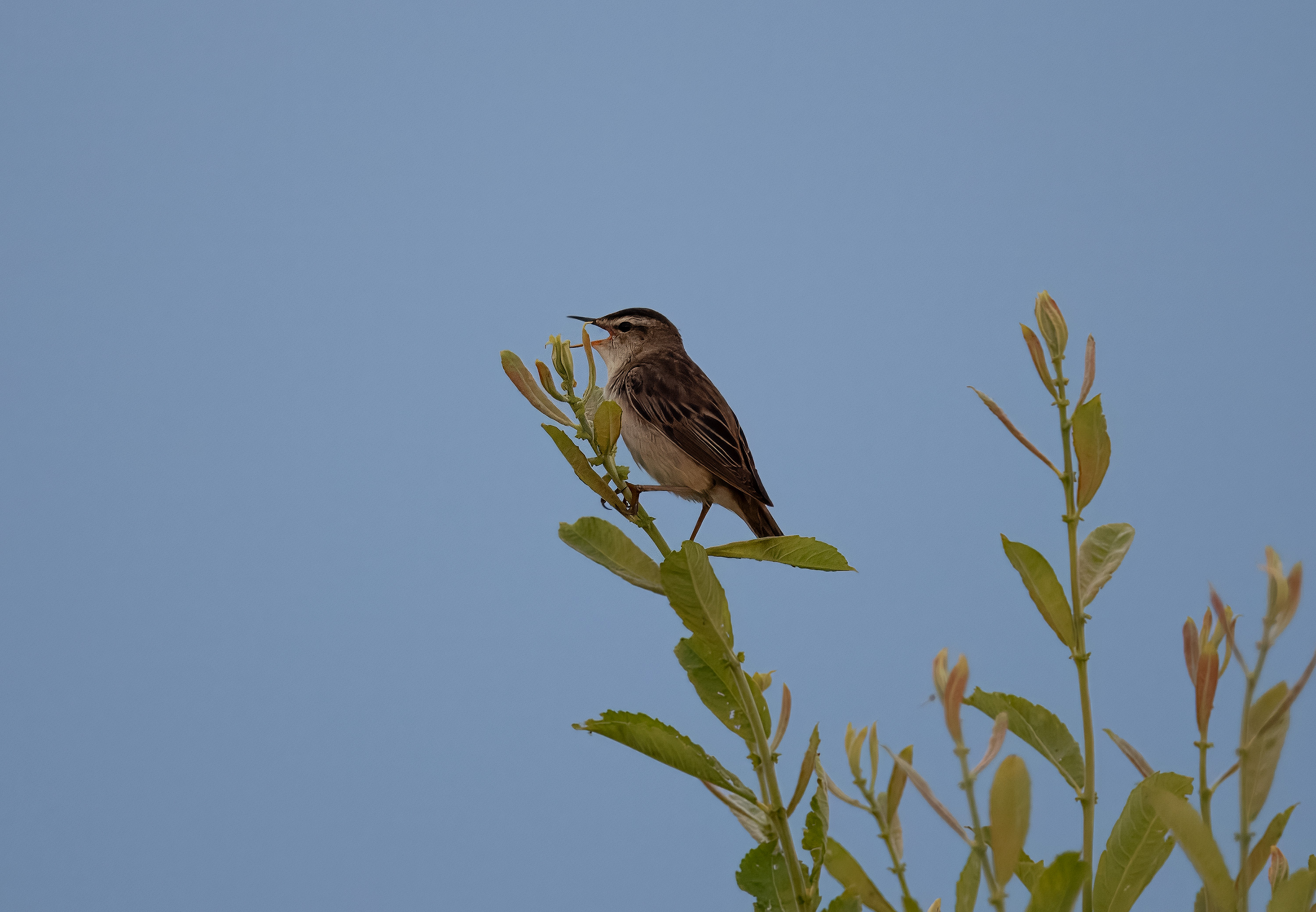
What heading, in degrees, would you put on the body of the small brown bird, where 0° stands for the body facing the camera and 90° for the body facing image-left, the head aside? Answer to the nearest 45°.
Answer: approximately 90°
